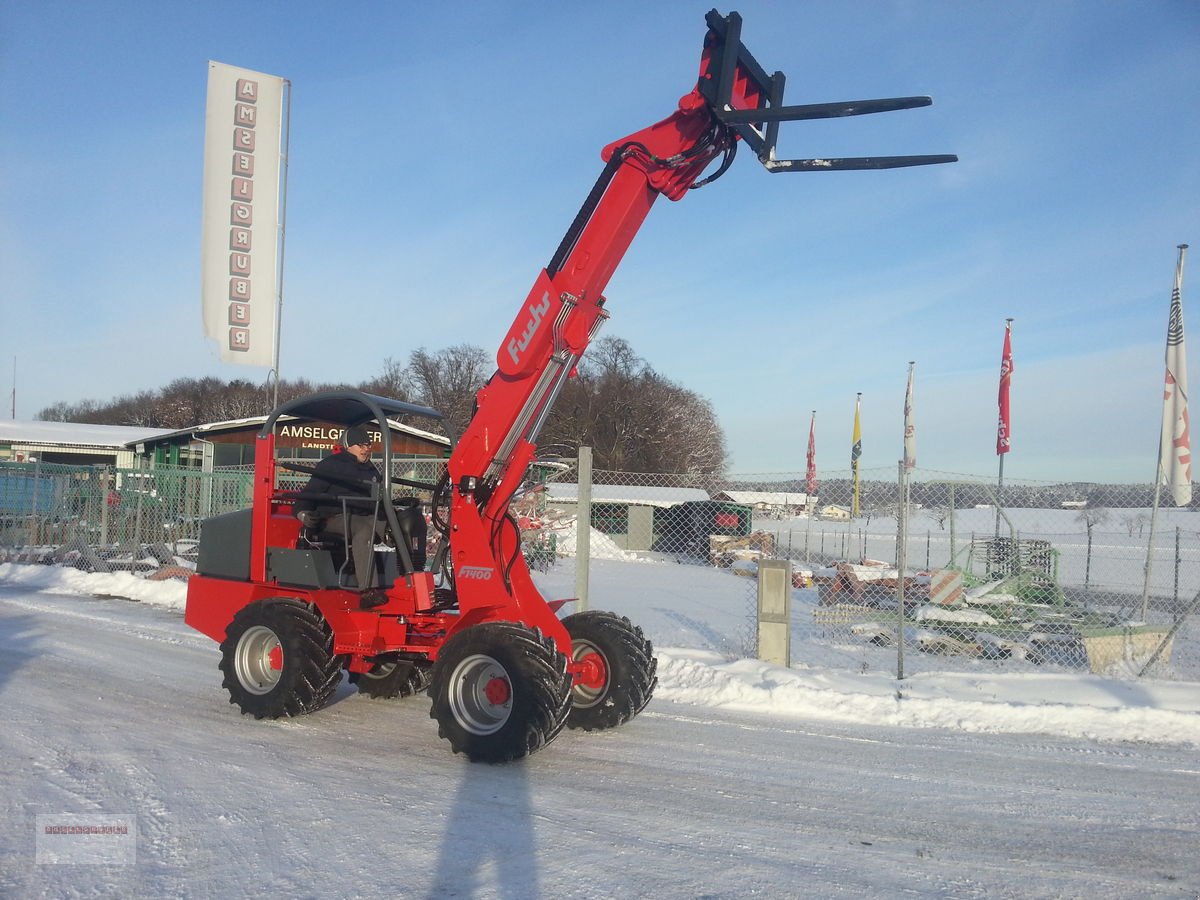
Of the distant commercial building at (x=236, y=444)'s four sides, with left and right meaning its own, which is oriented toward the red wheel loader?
front

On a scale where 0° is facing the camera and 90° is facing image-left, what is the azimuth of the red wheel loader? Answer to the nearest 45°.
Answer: approximately 315°

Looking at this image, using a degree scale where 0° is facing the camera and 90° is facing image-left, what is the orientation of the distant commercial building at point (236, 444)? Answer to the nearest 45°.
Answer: approximately 0°
